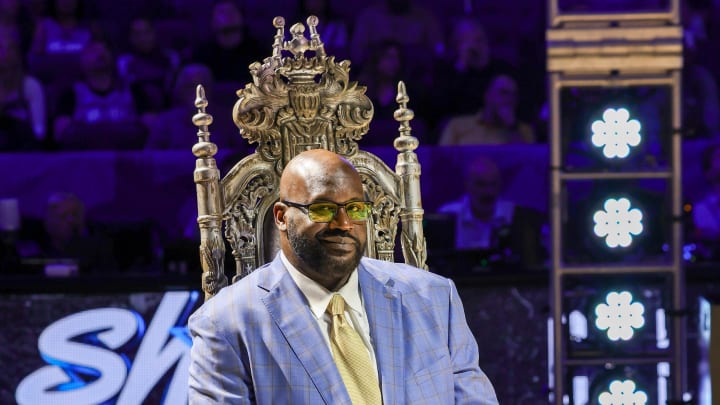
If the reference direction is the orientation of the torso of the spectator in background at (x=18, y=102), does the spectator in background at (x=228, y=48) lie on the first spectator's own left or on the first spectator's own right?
on the first spectator's own left

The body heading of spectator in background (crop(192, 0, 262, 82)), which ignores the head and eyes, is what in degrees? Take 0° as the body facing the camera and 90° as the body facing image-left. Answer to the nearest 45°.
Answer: approximately 0°

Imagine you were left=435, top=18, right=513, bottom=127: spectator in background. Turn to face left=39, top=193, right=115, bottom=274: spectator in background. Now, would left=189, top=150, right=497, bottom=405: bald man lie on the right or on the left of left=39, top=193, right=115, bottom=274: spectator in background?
left

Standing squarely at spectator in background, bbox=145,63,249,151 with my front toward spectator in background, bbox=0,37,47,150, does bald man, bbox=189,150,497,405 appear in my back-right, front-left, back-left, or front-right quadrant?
back-left

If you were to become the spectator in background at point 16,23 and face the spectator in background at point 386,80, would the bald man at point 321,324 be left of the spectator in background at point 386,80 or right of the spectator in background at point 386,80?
right

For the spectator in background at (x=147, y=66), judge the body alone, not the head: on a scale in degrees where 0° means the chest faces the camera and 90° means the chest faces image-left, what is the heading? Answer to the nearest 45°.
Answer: approximately 0°

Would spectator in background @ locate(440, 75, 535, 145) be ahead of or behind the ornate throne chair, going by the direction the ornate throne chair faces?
behind
